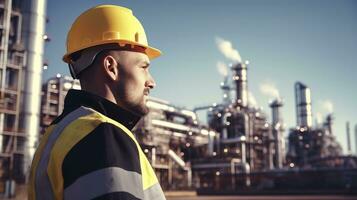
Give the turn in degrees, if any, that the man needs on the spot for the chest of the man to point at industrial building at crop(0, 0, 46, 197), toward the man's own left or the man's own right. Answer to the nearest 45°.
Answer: approximately 90° to the man's own left

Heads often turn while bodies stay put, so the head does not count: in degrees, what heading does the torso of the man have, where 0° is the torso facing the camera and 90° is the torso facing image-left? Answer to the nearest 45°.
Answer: approximately 270°

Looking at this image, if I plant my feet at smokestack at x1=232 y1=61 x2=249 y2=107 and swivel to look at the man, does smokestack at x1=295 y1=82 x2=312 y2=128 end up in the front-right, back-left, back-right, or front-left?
back-left

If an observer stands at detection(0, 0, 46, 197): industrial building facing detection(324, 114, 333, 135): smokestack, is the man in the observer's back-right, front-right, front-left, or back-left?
back-right

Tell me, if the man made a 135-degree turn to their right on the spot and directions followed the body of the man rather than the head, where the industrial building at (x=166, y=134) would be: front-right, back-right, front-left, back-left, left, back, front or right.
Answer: back-right

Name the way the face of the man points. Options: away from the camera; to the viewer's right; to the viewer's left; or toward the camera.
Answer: to the viewer's right

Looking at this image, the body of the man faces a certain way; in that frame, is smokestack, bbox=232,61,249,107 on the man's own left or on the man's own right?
on the man's own left
